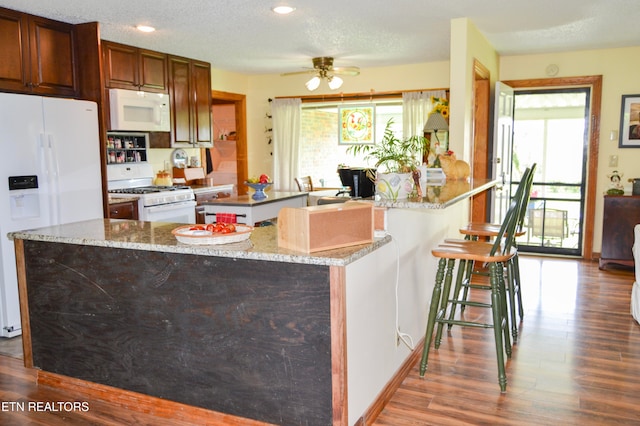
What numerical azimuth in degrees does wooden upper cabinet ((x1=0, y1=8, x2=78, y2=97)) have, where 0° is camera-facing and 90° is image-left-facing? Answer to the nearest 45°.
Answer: approximately 315°

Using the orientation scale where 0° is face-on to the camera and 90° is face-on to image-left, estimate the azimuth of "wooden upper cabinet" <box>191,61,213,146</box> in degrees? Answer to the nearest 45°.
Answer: approximately 315°

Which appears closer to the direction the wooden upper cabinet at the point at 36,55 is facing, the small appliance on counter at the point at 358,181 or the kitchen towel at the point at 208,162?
the small appliance on counter

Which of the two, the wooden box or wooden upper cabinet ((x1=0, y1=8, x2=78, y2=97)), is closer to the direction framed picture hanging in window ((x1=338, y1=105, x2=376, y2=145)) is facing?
the wooden box

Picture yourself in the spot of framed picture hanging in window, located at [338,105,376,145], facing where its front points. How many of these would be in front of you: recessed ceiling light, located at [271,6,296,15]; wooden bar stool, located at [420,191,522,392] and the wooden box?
3

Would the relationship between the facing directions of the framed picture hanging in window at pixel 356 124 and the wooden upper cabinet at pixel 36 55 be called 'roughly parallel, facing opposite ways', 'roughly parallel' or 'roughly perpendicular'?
roughly perpendicular

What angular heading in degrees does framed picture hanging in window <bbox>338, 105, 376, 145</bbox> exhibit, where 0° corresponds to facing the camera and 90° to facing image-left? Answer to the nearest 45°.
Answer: approximately 0°

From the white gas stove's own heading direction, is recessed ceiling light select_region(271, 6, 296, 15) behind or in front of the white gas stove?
in front

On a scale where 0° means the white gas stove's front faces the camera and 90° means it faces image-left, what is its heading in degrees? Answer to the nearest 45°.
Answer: approximately 315°

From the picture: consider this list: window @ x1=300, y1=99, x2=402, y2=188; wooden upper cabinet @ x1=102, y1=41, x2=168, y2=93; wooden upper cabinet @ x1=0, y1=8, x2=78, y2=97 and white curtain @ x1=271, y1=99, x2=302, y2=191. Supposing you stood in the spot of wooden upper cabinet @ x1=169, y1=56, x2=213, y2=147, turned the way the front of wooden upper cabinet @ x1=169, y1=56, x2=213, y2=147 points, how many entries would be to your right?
2

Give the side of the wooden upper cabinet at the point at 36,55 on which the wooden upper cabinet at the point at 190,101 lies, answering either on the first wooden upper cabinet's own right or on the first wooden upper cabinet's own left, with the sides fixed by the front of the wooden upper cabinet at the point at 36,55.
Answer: on the first wooden upper cabinet's own left

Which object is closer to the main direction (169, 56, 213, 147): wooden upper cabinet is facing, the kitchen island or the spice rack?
the kitchen island
